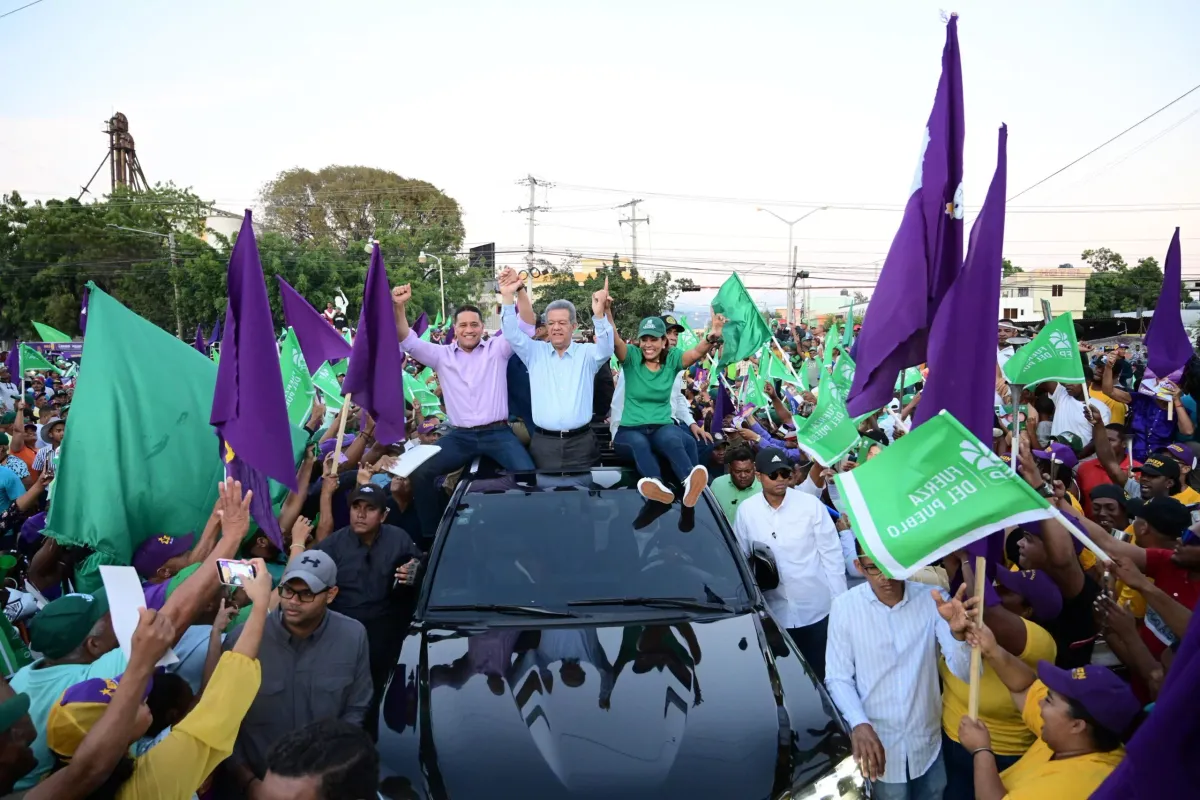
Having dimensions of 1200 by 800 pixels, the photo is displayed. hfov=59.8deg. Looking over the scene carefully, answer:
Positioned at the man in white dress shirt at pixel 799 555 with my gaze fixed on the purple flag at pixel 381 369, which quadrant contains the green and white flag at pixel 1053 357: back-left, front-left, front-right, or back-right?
back-right

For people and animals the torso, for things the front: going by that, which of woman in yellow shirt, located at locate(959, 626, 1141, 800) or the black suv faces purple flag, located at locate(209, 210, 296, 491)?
the woman in yellow shirt

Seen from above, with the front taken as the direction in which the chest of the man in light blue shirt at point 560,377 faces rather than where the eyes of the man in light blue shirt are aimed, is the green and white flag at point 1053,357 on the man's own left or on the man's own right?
on the man's own left

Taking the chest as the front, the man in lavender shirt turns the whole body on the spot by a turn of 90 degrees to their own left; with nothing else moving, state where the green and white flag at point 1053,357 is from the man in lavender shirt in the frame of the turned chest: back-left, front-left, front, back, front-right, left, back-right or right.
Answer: front

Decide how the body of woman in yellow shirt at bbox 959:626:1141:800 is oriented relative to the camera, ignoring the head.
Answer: to the viewer's left

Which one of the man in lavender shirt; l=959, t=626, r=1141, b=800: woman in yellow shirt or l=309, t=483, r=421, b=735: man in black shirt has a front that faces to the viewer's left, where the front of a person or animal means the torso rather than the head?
the woman in yellow shirt

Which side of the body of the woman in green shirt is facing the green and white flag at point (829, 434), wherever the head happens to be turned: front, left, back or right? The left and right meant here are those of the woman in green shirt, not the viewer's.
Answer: left

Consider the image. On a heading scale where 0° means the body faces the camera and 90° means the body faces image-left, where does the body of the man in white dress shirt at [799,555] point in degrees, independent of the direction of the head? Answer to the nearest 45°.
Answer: approximately 0°

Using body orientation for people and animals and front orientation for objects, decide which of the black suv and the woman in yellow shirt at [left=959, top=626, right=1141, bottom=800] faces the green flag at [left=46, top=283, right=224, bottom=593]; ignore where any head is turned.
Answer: the woman in yellow shirt
